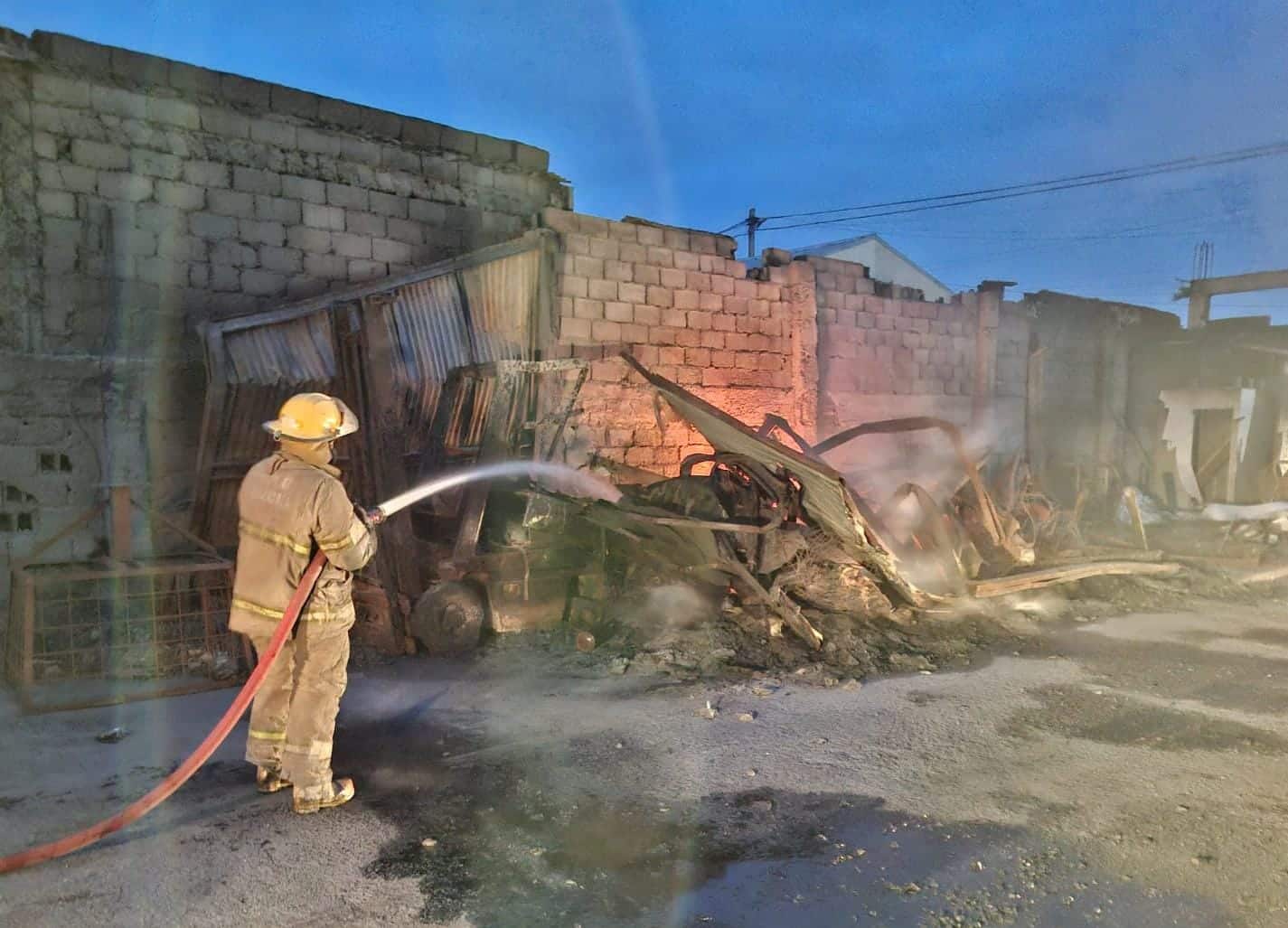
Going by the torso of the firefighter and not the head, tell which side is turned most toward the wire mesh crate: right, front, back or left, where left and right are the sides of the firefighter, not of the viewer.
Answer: left

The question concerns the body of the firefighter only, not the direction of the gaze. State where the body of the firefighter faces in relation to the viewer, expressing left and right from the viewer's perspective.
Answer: facing away from the viewer and to the right of the viewer

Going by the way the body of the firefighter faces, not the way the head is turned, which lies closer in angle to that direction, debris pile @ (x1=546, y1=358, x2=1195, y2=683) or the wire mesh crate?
the debris pile

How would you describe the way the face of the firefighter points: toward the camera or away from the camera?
away from the camera

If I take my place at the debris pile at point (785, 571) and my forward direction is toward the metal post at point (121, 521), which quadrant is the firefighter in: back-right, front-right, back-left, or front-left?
front-left

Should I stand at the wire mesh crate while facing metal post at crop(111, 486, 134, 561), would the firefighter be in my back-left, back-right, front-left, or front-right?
back-right

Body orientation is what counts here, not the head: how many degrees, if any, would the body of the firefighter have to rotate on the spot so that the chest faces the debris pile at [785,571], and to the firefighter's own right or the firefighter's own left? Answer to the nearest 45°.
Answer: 0° — they already face it

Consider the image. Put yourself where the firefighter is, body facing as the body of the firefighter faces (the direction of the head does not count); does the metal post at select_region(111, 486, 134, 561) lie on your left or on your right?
on your left

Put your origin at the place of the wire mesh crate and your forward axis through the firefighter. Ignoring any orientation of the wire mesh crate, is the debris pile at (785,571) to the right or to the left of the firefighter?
left
